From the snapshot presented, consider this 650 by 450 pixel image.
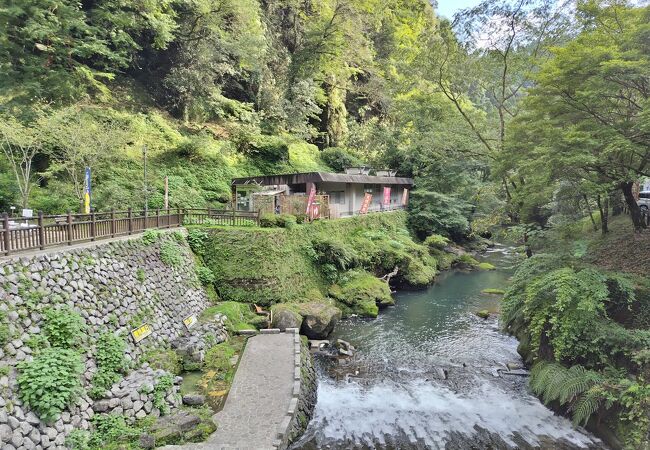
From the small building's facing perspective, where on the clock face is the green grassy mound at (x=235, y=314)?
The green grassy mound is roughly at 12 o'clock from the small building.

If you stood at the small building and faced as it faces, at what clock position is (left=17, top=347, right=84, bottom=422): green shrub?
The green shrub is roughly at 2 o'clock from the small building.

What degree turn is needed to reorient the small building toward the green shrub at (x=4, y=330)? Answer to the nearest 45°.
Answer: approximately 45° to its right

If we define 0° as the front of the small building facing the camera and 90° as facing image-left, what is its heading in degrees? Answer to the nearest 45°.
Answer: approximately 315°

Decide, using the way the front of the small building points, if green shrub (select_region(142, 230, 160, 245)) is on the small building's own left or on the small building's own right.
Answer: on the small building's own right

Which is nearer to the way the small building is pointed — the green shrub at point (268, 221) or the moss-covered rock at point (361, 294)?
the moss-covered rock

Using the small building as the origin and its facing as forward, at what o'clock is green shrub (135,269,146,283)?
The green shrub is roughly at 2 o'clock from the small building.

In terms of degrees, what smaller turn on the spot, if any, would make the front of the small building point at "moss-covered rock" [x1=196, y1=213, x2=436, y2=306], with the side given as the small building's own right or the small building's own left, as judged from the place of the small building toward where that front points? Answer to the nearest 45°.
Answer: approximately 45° to the small building's own right

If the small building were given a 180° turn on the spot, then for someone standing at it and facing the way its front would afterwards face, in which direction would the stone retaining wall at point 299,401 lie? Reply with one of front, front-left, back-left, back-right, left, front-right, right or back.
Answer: back-left

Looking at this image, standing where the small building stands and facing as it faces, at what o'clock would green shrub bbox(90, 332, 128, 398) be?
The green shrub is roughly at 2 o'clock from the small building.

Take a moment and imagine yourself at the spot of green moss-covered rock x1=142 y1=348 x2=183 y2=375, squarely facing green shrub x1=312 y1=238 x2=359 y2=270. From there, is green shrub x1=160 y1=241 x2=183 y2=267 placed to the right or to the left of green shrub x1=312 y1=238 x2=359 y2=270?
left

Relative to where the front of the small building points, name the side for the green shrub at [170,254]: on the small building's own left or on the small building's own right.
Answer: on the small building's own right

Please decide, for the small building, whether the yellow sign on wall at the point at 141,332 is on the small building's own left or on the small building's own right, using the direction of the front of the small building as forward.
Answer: on the small building's own right

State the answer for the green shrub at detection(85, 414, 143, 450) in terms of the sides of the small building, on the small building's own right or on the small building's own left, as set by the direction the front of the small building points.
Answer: on the small building's own right
